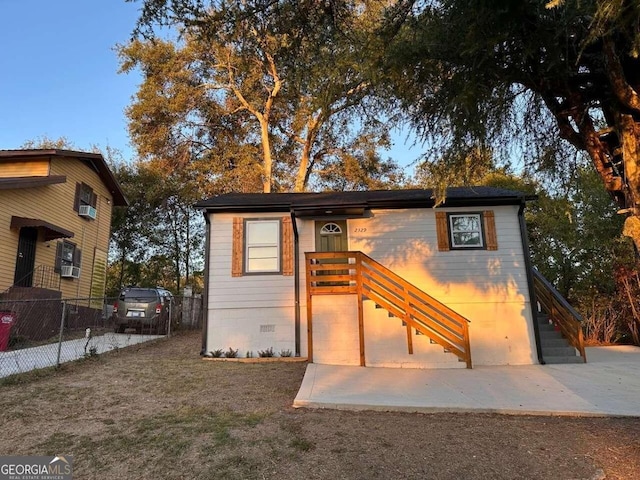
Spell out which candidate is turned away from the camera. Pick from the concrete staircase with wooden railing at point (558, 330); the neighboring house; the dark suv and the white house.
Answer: the dark suv

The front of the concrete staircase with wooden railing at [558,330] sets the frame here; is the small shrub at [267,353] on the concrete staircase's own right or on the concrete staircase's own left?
on the concrete staircase's own right

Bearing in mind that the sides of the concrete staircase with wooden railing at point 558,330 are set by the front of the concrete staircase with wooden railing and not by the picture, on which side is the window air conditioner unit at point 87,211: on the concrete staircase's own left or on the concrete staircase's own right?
on the concrete staircase's own right

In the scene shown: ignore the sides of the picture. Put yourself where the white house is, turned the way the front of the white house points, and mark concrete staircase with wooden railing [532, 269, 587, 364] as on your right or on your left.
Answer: on your left

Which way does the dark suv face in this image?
away from the camera

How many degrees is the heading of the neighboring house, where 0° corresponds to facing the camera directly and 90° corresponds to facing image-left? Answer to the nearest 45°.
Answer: approximately 315°

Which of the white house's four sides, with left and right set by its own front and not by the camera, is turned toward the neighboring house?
right

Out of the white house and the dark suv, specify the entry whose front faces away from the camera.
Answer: the dark suv
